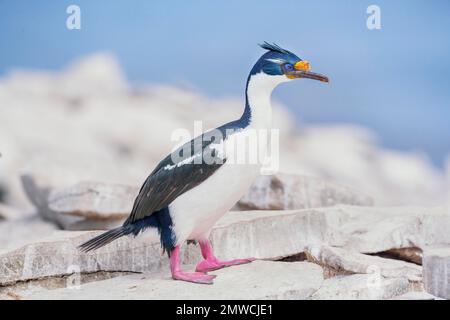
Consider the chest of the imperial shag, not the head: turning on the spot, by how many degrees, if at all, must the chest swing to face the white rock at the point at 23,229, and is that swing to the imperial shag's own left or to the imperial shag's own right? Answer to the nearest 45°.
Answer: approximately 135° to the imperial shag's own left

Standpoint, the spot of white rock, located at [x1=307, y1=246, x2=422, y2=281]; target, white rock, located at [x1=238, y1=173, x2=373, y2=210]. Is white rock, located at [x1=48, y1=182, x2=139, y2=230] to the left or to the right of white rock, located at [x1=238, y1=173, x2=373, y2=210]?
left

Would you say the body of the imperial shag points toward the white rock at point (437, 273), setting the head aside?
yes

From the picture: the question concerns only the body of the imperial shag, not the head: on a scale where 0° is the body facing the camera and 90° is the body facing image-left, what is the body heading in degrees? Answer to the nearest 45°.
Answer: approximately 270°

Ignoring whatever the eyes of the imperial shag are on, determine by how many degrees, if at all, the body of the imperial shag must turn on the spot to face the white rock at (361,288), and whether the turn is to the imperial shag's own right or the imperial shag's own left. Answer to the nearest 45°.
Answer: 0° — it already faces it

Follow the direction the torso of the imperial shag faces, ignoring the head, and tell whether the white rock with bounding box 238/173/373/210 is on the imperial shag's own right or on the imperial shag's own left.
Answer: on the imperial shag's own left
